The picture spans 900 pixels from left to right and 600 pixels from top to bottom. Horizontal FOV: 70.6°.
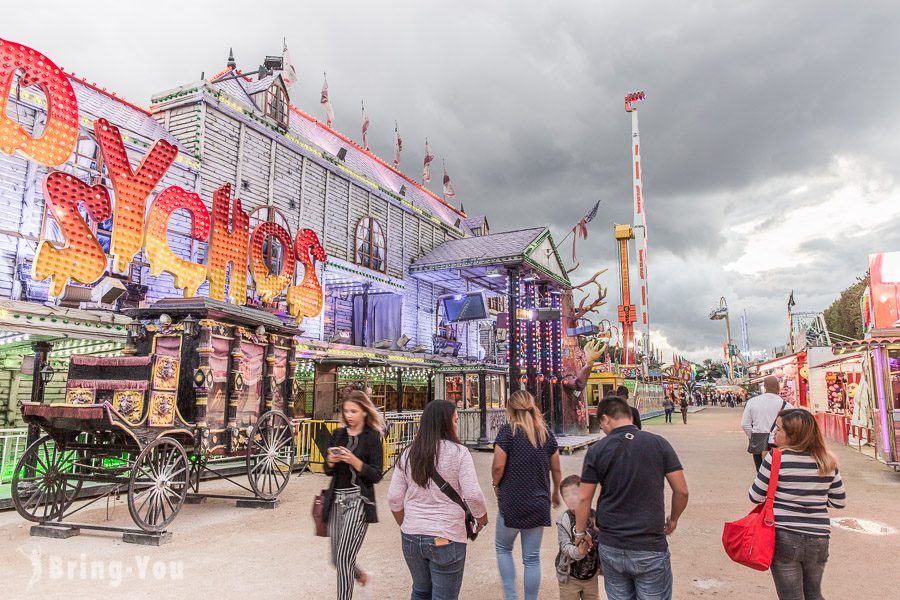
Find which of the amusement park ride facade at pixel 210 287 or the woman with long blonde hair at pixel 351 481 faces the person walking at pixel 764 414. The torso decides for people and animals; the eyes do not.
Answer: the amusement park ride facade

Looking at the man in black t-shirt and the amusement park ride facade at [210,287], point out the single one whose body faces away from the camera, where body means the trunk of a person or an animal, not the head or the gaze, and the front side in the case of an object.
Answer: the man in black t-shirt

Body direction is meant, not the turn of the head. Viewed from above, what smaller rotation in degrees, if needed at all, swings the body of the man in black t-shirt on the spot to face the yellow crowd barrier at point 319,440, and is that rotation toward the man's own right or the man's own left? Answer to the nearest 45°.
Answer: approximately 45° to the man's own left

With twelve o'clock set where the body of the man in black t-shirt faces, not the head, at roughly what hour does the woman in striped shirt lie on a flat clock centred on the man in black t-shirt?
The woman in striped shirt is roughly at 2 o'clock from the man in black t-shirt.

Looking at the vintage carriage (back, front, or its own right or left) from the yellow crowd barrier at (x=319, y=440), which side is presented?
back

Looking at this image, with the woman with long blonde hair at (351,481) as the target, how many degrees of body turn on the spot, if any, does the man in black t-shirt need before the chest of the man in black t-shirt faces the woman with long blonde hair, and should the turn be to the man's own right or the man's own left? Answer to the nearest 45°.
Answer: approximately 90° to the man's own left

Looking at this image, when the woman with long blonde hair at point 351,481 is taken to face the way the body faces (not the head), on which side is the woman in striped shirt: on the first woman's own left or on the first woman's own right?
on the first woman's own left

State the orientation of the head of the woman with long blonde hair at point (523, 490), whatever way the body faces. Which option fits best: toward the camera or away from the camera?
away from the camera

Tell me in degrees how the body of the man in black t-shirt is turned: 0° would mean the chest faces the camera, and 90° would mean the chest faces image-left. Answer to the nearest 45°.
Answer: approximately 180°

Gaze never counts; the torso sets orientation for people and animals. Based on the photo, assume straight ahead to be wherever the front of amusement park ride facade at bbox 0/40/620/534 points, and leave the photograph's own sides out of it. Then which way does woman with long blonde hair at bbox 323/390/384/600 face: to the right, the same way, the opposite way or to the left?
to the right
